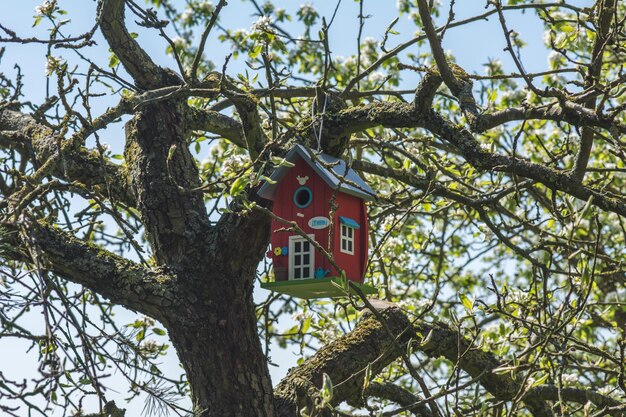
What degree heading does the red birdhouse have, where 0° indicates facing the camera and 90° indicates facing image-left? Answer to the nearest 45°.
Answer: approximately 45°
